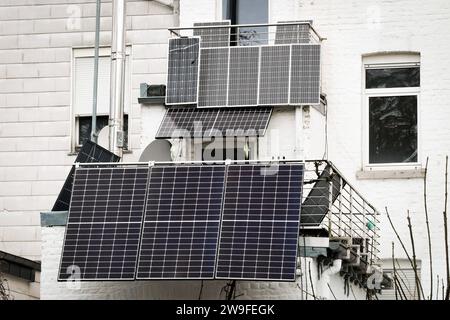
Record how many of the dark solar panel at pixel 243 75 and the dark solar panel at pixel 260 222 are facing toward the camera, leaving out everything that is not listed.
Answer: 2

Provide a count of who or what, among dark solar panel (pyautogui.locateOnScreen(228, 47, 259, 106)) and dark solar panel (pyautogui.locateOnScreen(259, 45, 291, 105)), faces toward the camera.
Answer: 2

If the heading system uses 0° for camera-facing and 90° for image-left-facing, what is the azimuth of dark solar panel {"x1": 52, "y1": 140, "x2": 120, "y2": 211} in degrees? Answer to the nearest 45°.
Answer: approximately 45°

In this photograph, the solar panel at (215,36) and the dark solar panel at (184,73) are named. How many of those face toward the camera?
2

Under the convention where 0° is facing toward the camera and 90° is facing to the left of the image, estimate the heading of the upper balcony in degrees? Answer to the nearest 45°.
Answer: approximately 0°

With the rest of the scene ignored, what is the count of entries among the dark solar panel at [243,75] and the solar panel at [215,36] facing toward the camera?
2
